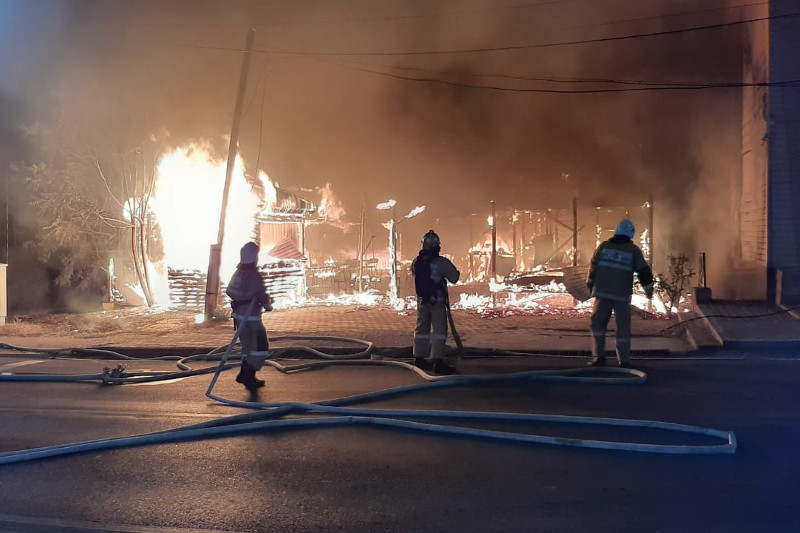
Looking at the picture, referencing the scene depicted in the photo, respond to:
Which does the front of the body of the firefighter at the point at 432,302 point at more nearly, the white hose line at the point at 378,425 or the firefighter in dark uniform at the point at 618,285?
the firefighter in dark uniform

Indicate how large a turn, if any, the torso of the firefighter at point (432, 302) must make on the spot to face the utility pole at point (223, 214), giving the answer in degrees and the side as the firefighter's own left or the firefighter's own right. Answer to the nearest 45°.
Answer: approximately 90° to the firefighter's own left

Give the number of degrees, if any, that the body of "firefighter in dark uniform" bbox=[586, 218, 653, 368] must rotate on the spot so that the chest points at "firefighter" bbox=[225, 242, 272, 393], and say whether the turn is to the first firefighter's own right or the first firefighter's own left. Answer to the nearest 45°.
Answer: approximately 135° to the first firefighter's own left

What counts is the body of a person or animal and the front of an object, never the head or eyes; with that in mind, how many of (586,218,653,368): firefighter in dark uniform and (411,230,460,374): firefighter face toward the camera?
0

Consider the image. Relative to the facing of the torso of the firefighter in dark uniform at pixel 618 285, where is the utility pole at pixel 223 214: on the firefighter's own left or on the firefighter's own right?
on the firefighter's own left

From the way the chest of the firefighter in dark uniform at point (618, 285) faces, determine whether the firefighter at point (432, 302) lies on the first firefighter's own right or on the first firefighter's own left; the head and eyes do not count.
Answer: on the first firefighter's own left

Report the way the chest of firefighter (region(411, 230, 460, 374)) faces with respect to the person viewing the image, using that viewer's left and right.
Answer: facing away from the viewer and to the right of the viewer

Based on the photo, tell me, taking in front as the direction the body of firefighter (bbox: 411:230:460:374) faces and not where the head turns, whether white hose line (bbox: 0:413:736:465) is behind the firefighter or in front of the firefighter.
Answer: behind

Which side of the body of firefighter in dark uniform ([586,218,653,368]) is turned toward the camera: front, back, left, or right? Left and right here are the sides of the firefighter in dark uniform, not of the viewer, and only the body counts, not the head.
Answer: back

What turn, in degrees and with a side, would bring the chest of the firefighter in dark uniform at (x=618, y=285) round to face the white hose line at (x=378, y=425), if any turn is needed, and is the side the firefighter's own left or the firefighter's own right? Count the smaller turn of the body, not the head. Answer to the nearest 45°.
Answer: approximately 135° to the firefighter's own left

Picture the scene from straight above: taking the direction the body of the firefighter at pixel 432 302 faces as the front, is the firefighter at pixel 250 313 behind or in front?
behind

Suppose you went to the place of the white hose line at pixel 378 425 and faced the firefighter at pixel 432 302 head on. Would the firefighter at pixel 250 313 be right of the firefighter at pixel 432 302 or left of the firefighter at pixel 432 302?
left

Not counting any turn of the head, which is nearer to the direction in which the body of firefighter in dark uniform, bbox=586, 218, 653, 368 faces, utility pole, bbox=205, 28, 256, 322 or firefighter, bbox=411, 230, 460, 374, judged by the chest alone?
the utility pole

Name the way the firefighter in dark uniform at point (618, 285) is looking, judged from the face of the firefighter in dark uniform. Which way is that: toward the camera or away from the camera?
away from the camera
